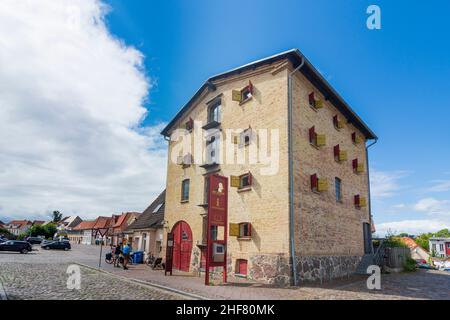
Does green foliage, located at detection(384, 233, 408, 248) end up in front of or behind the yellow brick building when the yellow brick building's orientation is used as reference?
behind

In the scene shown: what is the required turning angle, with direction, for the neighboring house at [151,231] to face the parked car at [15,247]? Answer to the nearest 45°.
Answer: approximately 90° to its right

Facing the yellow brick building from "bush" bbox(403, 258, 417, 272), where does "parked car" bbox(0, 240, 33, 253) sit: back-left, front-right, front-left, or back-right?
front-right

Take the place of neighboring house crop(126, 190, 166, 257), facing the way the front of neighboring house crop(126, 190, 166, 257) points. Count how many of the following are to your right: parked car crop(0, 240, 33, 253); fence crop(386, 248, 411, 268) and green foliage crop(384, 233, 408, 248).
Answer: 1

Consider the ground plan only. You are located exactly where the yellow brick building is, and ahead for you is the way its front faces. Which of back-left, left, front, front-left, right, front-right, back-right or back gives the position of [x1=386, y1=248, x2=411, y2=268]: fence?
back

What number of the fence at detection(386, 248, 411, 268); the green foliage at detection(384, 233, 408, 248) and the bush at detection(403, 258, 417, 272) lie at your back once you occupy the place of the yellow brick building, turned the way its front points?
3

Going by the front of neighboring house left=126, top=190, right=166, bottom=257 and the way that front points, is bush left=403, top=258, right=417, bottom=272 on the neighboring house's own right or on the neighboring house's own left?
on the neighboring house's own left

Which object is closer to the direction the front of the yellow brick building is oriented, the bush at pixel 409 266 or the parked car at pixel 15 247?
the parked car

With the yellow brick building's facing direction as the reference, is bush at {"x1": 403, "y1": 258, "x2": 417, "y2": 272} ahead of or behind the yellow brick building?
behind

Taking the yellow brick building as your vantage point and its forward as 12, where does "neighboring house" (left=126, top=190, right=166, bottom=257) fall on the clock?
The neighboring house is roughly at 3 o'clock from the yellow brick building.
